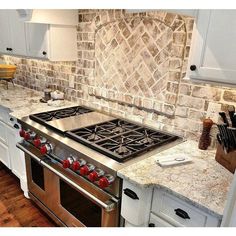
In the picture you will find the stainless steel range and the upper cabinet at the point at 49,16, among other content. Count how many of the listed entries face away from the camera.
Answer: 0

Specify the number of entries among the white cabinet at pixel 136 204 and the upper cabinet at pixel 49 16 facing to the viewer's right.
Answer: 0

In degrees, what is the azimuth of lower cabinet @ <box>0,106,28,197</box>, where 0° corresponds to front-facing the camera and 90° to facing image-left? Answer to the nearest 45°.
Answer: approximately 45°

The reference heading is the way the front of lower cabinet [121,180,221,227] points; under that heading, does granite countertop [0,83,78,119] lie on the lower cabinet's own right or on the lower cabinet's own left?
on the lower cabinet's own right

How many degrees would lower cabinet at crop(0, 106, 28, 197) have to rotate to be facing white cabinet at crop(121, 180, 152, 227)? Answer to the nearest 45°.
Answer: approximately 45° to its left

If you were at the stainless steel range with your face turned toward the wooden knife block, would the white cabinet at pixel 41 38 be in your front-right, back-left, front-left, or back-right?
back-left

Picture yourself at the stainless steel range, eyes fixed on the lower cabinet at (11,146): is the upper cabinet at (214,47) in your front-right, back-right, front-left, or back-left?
back-right

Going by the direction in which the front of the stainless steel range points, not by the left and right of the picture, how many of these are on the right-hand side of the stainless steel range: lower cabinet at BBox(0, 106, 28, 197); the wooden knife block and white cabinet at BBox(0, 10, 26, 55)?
2
